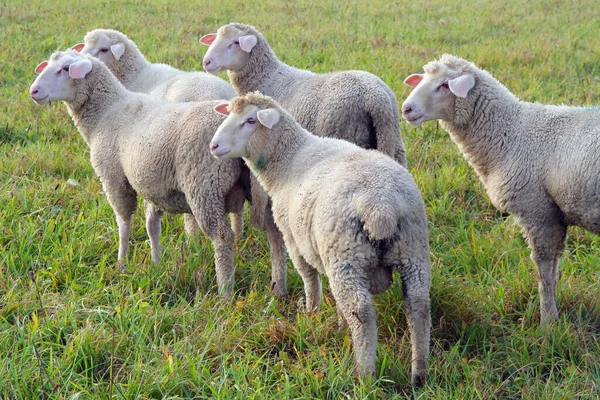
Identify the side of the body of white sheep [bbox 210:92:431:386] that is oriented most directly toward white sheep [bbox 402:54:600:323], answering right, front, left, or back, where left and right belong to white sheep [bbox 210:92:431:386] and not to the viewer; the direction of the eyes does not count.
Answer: right

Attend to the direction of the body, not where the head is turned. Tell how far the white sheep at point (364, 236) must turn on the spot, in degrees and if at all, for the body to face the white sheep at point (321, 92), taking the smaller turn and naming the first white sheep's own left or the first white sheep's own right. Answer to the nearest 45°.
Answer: approximately 45° to the first white sheep's own right

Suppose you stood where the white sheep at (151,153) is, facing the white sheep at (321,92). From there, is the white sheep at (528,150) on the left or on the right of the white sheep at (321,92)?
right

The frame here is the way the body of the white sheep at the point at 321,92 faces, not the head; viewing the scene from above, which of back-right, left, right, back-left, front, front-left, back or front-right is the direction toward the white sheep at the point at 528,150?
back

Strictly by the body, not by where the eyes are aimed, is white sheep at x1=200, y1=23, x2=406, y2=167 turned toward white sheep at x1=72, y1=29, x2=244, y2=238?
yes

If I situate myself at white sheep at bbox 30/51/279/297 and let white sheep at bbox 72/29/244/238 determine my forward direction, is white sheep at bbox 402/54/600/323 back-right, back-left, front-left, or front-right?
back-right

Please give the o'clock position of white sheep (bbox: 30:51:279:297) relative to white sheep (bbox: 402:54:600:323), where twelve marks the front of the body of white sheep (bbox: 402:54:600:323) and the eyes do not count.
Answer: white sheep (bbox: 30:51:279:297) is roughly at 12 o'clock from white sheep (bbox: 402:54:600:323).

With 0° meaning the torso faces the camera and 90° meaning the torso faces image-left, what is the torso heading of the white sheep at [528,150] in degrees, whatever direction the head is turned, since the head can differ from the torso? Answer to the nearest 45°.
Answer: approximately 90°

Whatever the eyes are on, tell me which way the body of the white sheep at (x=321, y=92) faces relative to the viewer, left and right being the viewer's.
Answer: facing away from the viewer and to the left of the viewer

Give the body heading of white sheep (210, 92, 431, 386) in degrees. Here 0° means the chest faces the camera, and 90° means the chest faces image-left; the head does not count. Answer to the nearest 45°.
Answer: approximately 135°
